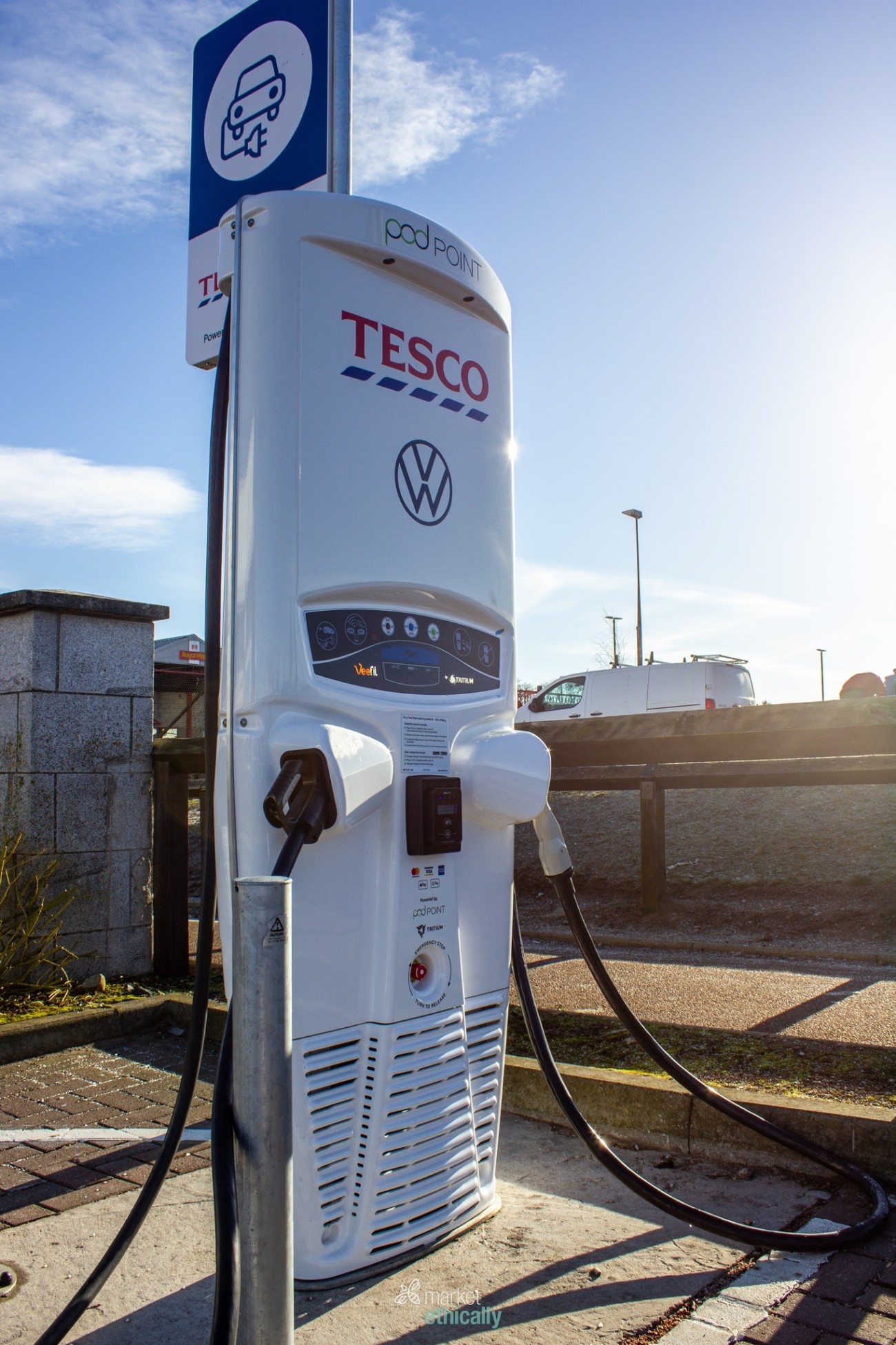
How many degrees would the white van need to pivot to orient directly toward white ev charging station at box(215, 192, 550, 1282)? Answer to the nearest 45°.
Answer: approximately 135° to its left

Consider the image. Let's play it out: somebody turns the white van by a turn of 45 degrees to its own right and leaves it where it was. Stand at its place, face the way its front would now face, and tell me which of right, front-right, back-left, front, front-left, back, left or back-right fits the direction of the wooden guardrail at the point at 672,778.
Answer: back

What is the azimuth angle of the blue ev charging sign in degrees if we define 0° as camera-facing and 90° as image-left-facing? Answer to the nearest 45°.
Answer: approximately 45°

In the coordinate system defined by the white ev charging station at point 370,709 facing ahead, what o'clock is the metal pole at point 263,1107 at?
The metal pole is roughly at 2 o'clock from the white ev charging station.

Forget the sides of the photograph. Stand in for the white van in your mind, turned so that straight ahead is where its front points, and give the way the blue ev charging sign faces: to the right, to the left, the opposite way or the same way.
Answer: to the left

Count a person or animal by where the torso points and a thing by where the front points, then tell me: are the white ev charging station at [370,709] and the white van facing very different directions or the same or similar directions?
very different directions

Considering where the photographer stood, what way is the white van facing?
facing away from the viewer and to the left of the viewer

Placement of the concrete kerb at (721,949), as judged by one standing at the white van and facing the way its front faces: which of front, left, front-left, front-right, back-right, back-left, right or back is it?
back-left

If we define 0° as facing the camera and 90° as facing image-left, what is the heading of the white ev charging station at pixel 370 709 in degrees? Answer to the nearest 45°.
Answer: approximately 315°

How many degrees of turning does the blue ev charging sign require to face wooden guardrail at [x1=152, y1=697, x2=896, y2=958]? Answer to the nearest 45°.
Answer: approximately 180°
